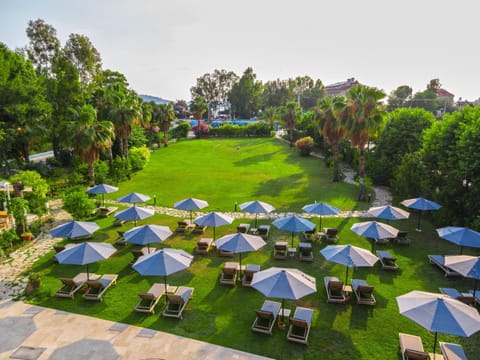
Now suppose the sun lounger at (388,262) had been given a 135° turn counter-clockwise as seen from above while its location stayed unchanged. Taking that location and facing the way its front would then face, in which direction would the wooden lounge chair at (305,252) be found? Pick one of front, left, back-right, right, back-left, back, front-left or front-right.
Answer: left

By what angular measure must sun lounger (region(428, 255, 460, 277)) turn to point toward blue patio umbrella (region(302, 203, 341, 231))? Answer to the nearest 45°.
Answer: approximately 135° to its right

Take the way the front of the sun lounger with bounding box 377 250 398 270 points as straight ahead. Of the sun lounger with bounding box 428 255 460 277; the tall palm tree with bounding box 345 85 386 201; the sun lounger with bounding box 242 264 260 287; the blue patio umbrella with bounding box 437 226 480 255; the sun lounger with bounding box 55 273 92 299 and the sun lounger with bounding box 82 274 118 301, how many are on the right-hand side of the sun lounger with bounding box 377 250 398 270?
3

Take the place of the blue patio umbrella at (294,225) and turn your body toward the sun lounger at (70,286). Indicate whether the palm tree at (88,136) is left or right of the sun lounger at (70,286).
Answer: right

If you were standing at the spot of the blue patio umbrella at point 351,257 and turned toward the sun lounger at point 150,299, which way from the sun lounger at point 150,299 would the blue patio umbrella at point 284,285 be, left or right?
left
